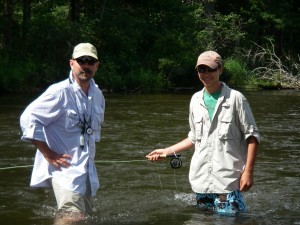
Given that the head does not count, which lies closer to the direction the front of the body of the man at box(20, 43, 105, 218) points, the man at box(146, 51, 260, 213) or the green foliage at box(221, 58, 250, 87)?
the man

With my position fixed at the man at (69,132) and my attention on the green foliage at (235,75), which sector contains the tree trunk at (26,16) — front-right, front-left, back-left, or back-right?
front-left

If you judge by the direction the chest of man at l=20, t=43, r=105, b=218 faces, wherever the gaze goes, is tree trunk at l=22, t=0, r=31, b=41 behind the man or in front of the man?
behind

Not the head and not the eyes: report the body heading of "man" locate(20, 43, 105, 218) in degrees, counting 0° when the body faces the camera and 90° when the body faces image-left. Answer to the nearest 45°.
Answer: approximately 315°

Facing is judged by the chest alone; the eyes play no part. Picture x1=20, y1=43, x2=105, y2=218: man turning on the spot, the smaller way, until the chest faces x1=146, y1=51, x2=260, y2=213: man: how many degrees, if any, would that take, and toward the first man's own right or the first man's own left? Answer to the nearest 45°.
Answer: approximately 45° to the first man's own left

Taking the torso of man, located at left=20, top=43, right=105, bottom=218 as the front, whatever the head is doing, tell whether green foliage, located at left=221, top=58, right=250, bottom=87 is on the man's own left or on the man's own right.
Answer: on the man's own left

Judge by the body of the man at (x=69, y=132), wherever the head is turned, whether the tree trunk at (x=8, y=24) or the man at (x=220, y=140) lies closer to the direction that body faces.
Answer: the man

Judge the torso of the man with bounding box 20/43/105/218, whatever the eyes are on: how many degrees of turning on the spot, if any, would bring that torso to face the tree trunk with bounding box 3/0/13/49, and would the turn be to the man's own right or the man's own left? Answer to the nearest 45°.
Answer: approximately 135° to the man's own left
